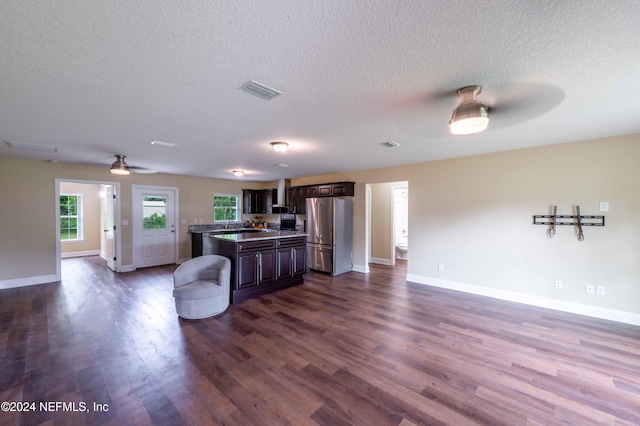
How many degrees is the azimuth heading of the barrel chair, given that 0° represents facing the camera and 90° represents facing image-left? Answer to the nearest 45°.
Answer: approximately 45°

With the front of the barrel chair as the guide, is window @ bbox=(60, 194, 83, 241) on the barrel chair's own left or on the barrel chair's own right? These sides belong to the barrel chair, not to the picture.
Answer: on the barrel chair's own right

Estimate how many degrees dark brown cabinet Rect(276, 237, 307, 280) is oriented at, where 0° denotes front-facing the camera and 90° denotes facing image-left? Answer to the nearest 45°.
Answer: approximately 315°

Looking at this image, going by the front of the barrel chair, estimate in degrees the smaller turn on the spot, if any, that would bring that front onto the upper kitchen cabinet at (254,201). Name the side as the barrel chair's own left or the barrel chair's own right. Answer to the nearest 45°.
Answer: approximately 135° to the barrel chair's own right

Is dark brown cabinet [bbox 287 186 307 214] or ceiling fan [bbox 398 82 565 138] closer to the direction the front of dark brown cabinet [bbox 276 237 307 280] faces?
the ceiling fan

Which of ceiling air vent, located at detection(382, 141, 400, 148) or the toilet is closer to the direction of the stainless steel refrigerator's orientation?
the ceiling air vent
